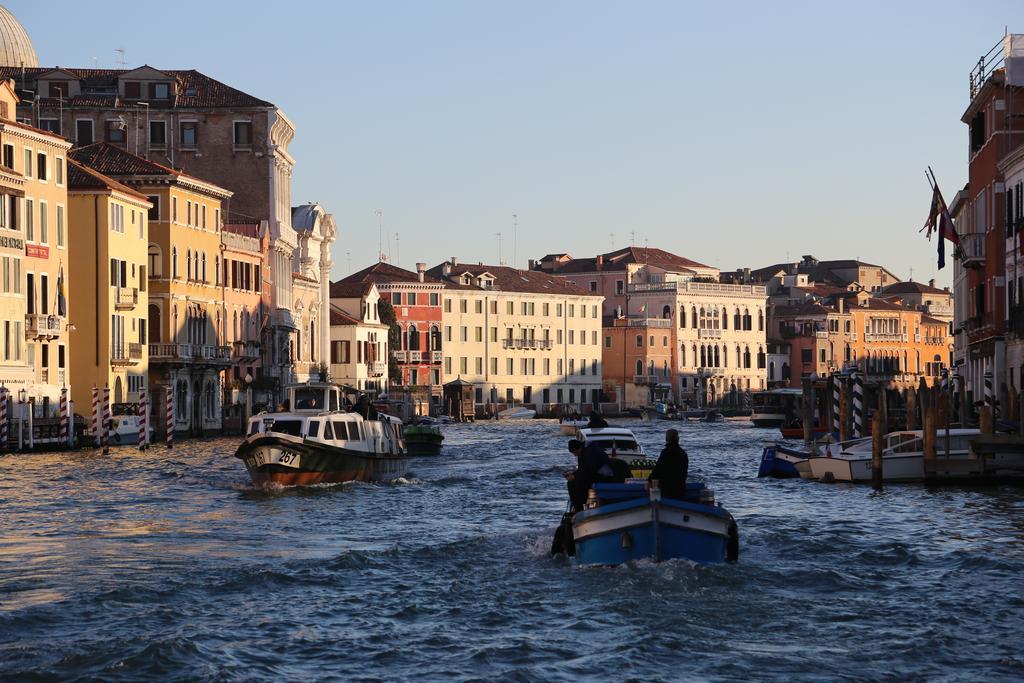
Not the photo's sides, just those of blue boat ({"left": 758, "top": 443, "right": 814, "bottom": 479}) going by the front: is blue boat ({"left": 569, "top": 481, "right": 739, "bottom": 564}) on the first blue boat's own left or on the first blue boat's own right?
on the first blue boat's own right

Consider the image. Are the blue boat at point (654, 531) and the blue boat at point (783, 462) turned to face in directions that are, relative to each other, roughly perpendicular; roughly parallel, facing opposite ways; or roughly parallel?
roughly perpendicular

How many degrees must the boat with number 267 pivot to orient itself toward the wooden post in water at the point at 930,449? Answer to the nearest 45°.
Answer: approximately 135° to its left

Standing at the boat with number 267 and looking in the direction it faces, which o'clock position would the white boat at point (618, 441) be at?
The white boat is roughly at 7 o'clock from the boat with number 267.

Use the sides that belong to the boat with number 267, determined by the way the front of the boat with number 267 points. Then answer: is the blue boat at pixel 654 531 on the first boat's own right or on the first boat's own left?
on the first boat's own left

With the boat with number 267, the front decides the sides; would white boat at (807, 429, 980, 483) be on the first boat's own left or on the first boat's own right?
on the first boat's own left
